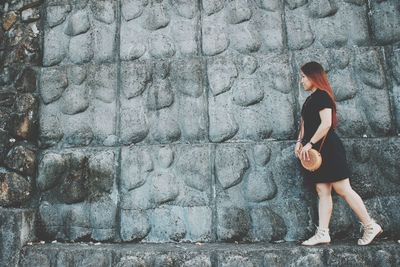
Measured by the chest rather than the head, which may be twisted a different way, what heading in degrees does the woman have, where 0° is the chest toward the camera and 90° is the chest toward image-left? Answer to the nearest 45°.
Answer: approximately 90°

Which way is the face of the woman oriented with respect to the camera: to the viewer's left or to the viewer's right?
to the viewer's left
